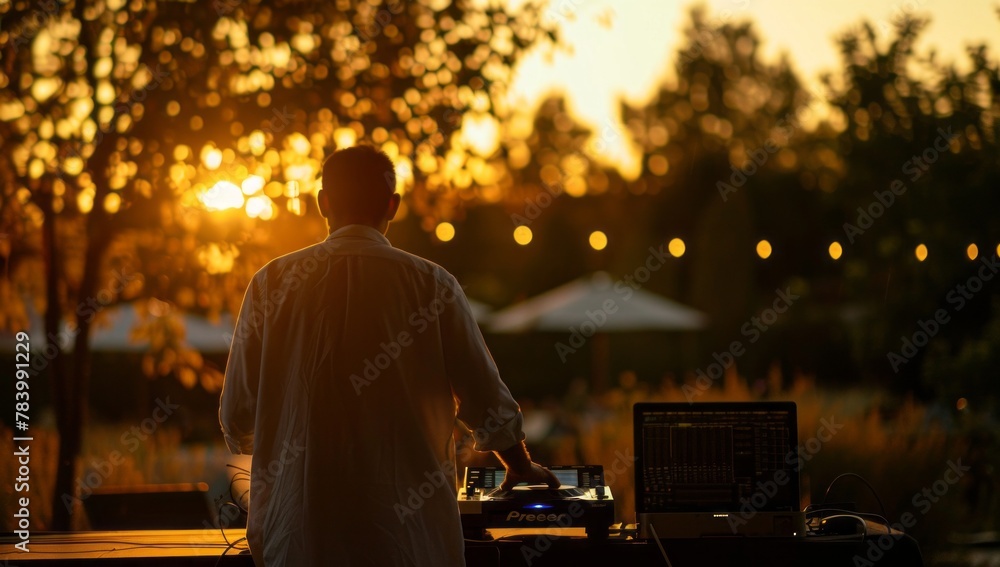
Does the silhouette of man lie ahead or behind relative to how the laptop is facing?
ahead

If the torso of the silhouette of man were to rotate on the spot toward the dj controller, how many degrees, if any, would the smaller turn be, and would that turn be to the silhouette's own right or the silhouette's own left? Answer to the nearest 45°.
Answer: approximately 45° to the silhouette's own right

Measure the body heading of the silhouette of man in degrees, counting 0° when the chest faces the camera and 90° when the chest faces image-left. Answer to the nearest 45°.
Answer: approximately 180°

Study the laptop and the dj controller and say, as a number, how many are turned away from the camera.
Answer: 0

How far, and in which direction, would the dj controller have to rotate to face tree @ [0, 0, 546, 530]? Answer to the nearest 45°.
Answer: approximately 135° to its right

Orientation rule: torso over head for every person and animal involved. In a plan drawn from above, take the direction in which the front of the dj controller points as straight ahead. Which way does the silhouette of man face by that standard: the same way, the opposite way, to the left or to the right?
the opposite way

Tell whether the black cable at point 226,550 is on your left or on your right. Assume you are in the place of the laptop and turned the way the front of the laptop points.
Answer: on your right

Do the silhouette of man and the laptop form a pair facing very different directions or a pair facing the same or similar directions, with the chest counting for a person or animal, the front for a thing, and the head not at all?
very different directions

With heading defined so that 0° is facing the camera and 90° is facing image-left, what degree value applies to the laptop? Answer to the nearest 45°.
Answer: approximately 0°

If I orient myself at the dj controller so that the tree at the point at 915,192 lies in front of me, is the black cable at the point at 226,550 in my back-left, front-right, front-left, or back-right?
back-left

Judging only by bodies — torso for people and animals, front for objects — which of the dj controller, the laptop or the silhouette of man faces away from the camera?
the silhouette of man

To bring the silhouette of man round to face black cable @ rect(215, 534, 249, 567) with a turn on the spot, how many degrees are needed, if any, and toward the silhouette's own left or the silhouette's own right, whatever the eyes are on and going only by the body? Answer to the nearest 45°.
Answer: approximately 45° to the silhouette's own left

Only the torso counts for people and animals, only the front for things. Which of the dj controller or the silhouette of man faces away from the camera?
the silhouette of man

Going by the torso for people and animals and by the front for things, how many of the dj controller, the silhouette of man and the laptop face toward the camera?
2
